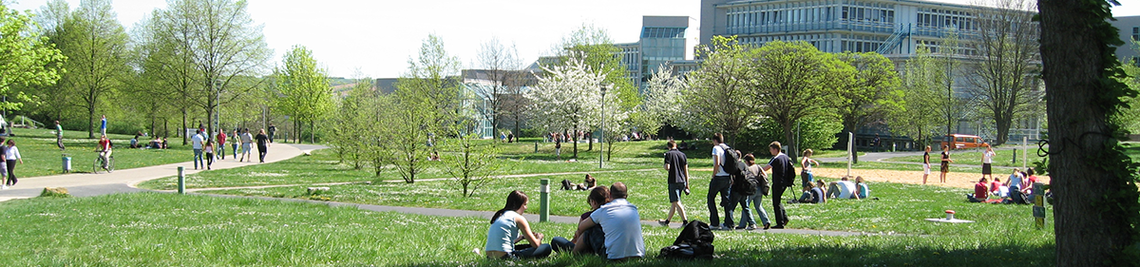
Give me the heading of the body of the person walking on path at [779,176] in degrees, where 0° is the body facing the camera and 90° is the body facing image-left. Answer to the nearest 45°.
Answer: approximately 90°

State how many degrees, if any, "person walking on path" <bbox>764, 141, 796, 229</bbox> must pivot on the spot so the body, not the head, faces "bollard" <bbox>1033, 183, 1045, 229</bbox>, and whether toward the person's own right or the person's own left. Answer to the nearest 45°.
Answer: approximately 180°

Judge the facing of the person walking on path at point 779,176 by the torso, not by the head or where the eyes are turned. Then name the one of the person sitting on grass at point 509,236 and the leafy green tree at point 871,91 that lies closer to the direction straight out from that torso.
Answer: the person sitting on grass

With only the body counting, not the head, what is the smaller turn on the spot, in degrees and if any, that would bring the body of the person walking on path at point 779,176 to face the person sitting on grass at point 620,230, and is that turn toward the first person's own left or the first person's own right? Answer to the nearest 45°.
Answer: approximately 90° to the first person's own left

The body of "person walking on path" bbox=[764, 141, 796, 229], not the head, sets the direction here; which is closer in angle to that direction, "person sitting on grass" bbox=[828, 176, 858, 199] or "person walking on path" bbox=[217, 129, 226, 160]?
the person walking on path

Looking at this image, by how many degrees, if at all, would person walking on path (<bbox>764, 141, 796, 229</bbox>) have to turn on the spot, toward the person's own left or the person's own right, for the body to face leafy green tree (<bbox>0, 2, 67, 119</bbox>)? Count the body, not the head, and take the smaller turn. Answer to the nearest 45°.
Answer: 0° — they already face it

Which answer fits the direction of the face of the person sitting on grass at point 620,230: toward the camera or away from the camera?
away from the camera

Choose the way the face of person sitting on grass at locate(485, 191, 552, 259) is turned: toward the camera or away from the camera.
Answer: away from the camera

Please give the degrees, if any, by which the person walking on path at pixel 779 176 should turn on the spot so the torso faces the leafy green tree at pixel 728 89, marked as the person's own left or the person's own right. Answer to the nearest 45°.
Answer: approximately 90° to the person's own right

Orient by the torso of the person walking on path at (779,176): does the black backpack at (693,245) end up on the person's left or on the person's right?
on the person's left

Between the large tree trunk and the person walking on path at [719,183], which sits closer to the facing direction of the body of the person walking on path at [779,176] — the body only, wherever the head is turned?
the person walking on path
